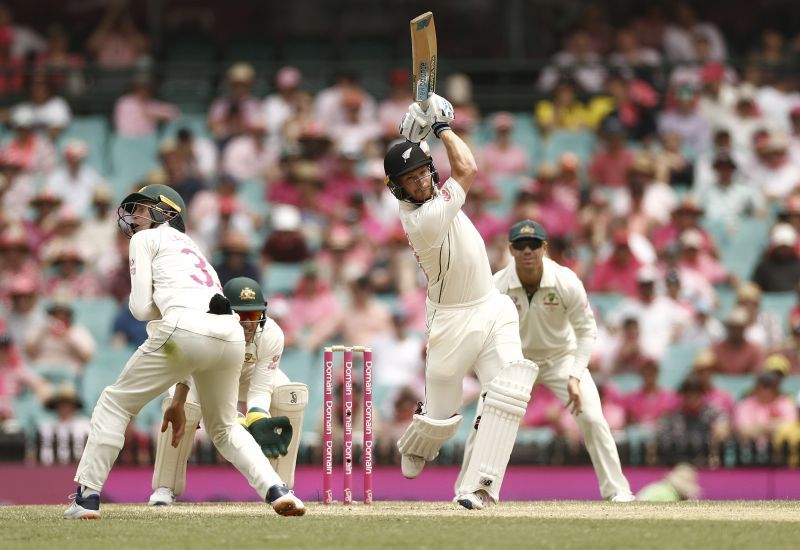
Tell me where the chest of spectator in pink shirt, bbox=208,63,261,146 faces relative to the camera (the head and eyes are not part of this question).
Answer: toward the camera

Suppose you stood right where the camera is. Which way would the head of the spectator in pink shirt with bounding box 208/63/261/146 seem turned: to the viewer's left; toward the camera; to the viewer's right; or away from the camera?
toward the camera

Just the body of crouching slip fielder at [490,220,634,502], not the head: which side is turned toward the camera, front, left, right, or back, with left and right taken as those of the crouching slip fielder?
front

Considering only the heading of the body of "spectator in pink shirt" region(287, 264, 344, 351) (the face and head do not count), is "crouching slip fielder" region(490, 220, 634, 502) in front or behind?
in front

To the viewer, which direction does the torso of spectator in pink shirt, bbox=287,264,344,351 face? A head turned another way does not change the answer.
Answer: toward the camera

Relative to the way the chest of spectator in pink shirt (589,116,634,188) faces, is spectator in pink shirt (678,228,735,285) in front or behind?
in front

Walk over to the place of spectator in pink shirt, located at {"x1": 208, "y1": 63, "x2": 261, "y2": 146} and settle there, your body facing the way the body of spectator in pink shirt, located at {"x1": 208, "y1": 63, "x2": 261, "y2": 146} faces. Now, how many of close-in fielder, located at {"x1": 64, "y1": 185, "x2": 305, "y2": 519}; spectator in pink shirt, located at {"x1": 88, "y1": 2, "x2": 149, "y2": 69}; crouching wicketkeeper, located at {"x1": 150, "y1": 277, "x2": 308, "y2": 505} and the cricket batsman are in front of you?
3

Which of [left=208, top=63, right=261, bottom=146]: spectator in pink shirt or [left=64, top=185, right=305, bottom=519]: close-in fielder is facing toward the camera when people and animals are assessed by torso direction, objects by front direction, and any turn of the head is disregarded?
the spectator in pink shirt

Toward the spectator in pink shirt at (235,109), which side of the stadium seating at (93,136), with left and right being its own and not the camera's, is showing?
left

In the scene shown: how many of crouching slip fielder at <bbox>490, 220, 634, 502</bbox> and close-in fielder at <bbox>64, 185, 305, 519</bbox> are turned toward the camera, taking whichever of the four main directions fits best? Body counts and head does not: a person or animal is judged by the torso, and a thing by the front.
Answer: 1

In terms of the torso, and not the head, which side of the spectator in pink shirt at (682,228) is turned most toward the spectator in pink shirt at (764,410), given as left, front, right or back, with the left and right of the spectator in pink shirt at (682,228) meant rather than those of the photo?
front

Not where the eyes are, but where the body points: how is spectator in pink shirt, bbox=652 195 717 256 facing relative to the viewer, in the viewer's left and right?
facing the viewer

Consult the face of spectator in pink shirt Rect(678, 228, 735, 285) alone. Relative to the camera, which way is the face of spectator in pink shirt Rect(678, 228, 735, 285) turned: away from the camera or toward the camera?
toward the camera

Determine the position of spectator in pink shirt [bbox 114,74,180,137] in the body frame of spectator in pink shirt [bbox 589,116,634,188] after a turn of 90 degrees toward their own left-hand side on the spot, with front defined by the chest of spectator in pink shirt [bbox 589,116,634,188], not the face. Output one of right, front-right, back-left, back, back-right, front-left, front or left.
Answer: back

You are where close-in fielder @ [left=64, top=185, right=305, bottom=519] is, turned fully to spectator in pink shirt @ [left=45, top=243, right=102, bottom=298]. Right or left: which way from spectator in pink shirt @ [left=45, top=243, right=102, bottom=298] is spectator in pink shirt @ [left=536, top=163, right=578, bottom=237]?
right
